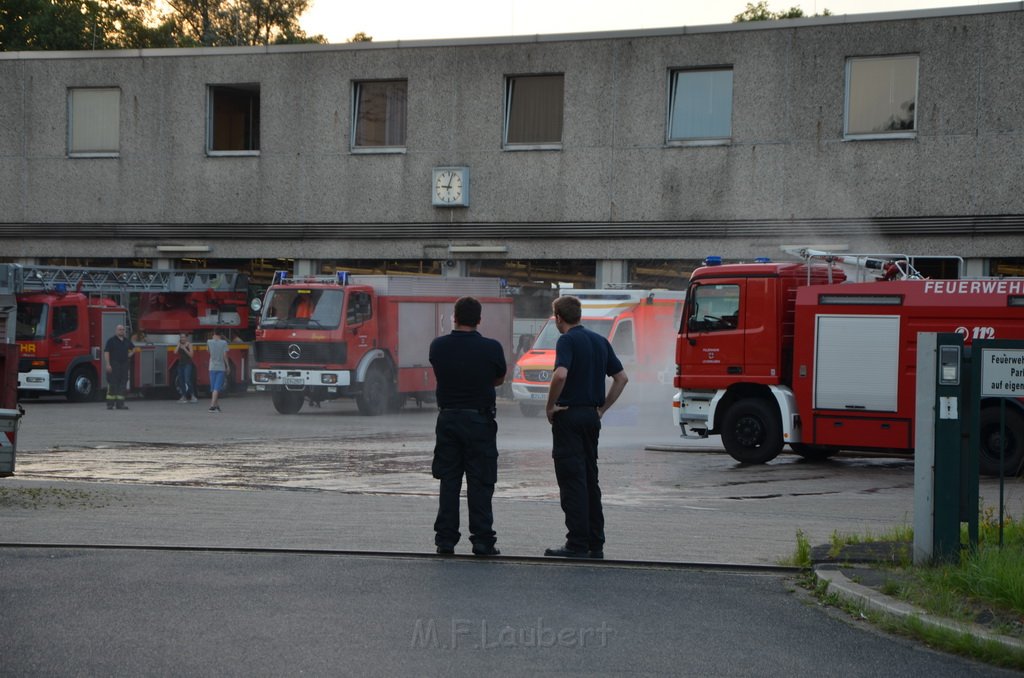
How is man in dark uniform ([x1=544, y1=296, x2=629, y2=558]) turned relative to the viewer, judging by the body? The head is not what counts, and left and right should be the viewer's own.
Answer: facing away from the viewer and to the left of the viewer

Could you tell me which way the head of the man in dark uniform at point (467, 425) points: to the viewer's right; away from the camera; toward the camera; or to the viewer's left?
away from the camera

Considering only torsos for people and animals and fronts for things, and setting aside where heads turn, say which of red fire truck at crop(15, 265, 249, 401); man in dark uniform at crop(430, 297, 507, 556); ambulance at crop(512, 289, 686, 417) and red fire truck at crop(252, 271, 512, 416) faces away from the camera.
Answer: the man in dark uniform

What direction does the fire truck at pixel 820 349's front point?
to the viewer's left

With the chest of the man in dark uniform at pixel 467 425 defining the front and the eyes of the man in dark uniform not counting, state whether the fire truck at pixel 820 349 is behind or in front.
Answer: in front

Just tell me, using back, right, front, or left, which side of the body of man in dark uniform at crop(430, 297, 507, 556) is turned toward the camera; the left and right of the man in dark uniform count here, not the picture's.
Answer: back

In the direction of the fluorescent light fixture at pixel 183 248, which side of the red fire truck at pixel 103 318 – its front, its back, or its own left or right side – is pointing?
back

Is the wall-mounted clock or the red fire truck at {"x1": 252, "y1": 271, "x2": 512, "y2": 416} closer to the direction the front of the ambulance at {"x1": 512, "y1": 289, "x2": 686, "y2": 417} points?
the red fire truck

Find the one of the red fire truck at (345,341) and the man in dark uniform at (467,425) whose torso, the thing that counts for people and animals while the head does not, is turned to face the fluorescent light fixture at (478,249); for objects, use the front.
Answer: the man in dark uniform

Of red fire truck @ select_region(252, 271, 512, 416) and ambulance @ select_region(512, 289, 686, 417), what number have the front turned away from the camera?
0

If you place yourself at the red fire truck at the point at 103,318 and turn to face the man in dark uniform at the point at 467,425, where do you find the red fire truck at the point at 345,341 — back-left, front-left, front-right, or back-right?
front-left

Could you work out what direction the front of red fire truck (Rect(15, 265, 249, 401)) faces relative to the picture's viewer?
facing the viewer and to the left of the viewer

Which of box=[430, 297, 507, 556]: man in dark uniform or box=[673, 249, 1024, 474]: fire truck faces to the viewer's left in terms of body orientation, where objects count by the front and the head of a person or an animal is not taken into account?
the fire truck
